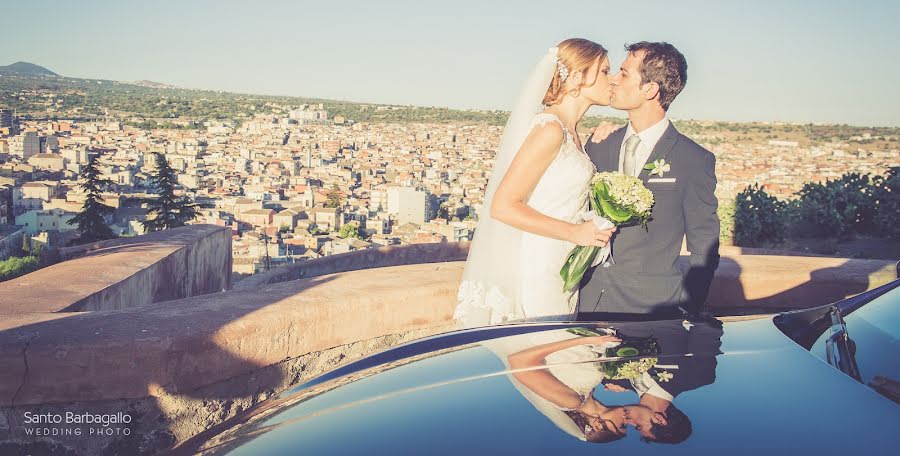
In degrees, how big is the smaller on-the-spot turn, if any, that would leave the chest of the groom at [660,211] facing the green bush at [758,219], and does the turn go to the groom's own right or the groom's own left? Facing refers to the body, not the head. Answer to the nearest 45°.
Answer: approximately 135° to the groom's own right

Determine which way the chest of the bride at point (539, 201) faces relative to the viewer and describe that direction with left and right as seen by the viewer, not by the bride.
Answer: facing to the right of the viewer

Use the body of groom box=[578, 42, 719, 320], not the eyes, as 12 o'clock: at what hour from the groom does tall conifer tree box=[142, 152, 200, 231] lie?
The tall conifer tree is roughly at 3 o'clock from the groom.

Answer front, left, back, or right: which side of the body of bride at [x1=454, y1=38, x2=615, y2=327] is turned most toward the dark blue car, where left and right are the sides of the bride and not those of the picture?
right

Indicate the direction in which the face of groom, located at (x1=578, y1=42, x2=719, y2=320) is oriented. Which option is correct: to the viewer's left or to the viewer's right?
to the viewer's left

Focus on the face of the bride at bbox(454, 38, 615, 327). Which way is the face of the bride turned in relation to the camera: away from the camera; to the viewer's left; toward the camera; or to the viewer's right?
to the viewer's right

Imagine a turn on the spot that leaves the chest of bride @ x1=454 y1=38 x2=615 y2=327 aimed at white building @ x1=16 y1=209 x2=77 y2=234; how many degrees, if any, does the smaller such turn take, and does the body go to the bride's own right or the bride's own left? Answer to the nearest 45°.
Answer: approximately 135° to the bride's own left

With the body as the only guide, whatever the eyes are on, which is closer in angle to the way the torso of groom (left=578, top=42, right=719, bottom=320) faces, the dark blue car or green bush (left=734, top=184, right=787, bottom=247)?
the dark blue car

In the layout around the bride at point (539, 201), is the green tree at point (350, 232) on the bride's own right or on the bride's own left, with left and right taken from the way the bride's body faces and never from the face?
on the bride's own left

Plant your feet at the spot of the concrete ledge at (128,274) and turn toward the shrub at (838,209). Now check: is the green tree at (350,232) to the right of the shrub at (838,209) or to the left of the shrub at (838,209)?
left

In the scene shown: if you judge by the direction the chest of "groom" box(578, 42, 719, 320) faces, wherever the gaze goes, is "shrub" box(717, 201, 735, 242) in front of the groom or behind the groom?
behind

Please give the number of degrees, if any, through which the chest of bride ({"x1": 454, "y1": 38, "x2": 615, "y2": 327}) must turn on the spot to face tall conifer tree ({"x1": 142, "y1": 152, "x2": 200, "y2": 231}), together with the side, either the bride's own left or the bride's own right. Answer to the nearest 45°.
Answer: approximately 135° to the bride's own left

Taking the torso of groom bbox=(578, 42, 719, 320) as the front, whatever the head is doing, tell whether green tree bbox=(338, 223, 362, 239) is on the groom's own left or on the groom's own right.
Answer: on the groom's own right

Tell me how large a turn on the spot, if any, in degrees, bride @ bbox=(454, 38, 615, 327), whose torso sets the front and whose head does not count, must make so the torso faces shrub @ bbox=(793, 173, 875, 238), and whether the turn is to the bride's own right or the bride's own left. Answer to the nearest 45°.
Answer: approximately 45° to the bride's own left

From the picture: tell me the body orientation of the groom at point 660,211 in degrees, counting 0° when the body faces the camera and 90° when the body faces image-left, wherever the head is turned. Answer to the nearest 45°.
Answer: approximately 45°
